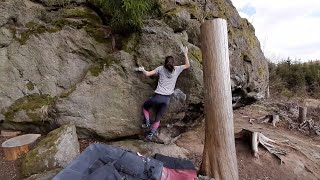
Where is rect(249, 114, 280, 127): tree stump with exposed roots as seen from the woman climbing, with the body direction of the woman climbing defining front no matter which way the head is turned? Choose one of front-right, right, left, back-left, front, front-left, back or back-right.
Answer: front-right

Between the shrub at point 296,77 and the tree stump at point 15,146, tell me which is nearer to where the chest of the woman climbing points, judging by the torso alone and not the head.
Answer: the shrub

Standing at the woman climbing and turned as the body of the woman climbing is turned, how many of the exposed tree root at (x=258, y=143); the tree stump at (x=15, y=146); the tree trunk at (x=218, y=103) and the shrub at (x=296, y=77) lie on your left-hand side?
1

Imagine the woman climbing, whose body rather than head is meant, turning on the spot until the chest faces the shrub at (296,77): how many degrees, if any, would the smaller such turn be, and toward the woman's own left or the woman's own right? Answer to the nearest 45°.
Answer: approximately 45° to the woman's own right

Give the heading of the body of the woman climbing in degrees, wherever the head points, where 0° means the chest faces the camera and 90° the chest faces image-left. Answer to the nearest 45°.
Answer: approximately 180°

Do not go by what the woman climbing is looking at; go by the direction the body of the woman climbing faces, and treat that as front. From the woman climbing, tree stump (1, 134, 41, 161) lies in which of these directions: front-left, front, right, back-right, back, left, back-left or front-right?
left

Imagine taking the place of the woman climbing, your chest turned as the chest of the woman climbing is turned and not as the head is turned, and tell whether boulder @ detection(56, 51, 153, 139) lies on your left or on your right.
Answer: on your left

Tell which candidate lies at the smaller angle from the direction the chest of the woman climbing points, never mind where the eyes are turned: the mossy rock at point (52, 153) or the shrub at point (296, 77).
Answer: the shrub
